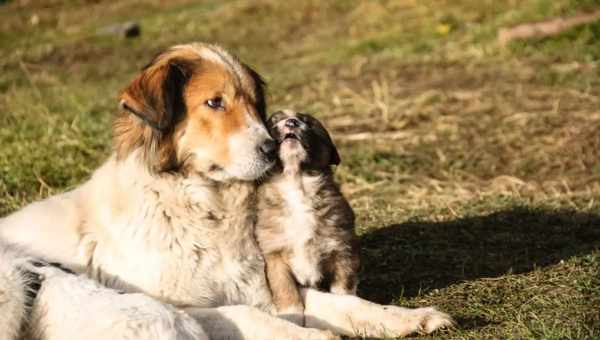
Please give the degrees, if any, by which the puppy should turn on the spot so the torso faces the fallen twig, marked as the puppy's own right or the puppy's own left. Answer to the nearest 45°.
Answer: approximately 135° to the puppy's own left

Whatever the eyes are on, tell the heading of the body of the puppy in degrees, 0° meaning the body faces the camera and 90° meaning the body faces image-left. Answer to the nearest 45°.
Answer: approximately 0°
